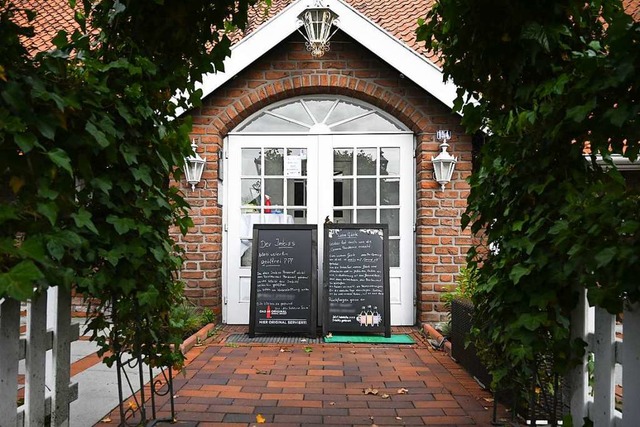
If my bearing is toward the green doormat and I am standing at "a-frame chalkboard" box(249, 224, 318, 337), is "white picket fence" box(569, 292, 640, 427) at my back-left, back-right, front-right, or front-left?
front-right

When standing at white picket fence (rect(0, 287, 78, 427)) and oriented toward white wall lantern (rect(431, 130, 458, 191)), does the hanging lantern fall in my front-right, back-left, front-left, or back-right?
front-left

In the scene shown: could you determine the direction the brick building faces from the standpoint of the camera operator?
facing the viewer

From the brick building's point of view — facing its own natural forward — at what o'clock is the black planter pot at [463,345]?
The black planter pot is roughly at 11 o'clock from the brick building.

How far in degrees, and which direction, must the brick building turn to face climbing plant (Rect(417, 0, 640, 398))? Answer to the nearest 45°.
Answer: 0° — it already faces it

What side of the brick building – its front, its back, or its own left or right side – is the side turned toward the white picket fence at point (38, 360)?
front

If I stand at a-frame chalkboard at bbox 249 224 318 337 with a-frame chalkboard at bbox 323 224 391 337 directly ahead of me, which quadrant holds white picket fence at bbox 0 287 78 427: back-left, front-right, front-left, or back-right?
back-right

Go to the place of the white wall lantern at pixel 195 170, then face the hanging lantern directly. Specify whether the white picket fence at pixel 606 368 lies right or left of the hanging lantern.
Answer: right
